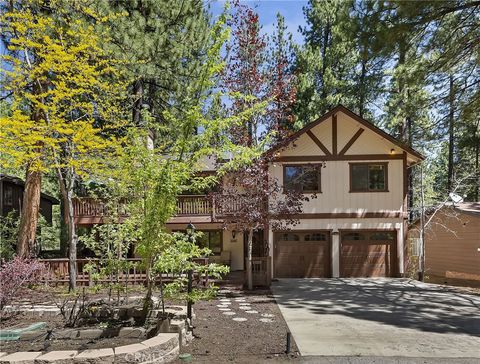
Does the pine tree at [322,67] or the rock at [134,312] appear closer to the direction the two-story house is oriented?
the rock

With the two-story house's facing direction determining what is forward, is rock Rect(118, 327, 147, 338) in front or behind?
in front

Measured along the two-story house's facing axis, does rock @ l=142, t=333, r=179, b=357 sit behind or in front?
in front

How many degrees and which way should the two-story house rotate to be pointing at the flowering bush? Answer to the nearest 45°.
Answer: approximately 45° to its right

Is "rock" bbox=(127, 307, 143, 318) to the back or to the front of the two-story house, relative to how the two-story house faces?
to the front

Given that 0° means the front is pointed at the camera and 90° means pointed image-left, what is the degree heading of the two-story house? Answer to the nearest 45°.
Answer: approximately 0°

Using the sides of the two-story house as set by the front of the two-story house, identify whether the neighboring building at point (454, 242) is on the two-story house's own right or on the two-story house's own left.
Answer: on the two-story house's own left

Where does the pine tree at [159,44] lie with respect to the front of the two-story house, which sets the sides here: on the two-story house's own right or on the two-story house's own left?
on the two-story house's own right
